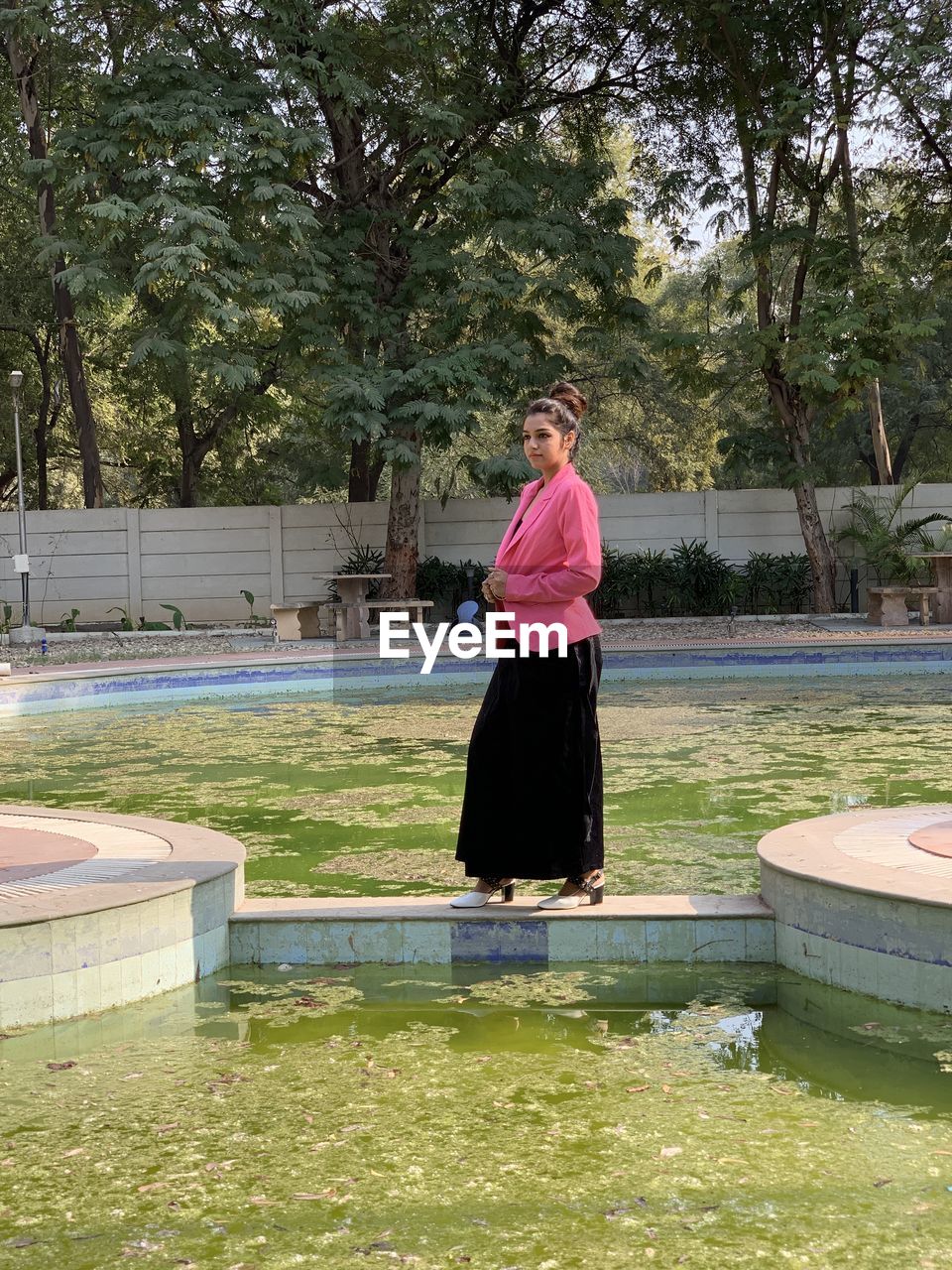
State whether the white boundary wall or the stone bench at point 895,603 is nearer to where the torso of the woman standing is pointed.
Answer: the white boundary wall

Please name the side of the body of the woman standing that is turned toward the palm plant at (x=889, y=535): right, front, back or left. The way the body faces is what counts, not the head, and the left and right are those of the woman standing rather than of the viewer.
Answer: right

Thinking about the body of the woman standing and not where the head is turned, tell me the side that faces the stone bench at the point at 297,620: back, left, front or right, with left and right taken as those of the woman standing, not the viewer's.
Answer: right

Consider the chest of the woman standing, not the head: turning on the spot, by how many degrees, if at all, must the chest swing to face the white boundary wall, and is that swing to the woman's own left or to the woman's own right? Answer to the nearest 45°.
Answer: approximately 90° to the woman's own right

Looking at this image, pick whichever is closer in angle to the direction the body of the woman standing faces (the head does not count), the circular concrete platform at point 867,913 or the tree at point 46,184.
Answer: the tree

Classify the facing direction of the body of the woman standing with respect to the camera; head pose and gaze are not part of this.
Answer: to the viewer's left

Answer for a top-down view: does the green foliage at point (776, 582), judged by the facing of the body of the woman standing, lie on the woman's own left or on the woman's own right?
on the woman's own right

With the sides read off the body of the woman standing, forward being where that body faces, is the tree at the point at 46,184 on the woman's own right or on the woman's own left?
on the woman's own right
